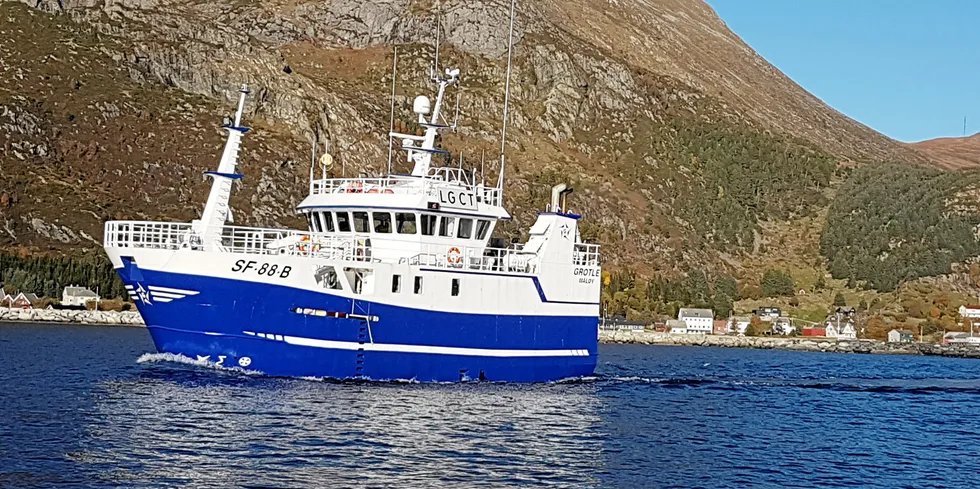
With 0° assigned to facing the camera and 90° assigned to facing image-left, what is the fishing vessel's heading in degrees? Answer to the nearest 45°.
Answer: approximately 45°
